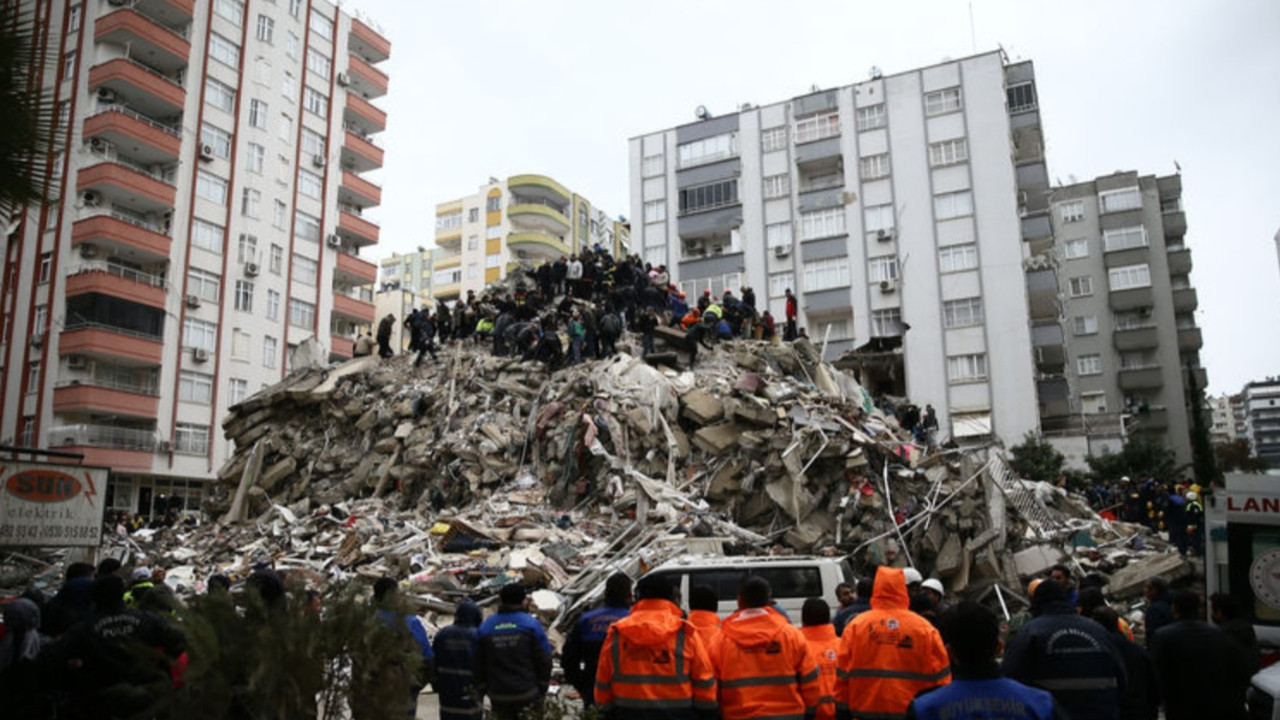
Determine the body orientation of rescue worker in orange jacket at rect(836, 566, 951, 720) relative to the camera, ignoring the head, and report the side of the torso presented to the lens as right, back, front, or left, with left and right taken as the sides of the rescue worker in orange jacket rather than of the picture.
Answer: back

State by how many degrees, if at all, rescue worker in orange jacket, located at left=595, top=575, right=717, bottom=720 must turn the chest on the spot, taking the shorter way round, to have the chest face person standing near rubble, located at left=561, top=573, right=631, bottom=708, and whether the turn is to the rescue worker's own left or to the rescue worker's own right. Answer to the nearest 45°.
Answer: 0° — they already face them

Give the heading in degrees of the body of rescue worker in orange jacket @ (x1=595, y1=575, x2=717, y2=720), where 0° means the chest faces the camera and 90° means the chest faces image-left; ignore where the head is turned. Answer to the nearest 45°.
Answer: approximately 180°

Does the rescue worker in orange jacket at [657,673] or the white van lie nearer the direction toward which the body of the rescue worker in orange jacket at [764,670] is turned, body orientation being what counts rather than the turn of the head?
the white van

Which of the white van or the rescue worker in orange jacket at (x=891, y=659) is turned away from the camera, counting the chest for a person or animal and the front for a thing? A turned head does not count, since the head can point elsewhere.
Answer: the rescue worker in orange jacket

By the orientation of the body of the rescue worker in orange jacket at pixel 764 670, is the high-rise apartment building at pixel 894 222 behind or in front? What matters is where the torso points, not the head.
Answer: in front

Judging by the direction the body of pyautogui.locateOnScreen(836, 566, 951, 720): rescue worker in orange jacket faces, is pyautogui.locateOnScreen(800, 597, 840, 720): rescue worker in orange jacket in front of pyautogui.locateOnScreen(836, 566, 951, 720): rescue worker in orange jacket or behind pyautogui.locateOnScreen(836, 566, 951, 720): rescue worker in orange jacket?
in front

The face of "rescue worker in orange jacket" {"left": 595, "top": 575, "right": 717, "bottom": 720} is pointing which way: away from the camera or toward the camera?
away from the camera

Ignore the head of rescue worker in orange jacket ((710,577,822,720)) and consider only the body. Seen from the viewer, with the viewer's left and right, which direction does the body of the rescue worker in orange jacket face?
facing away from the viewer

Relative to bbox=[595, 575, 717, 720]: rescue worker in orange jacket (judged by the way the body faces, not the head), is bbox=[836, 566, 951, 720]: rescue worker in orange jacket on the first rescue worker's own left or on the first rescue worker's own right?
on the first rescue worker's own right

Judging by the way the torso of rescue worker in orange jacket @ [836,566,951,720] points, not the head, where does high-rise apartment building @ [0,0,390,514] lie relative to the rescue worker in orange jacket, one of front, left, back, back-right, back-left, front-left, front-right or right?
front-left

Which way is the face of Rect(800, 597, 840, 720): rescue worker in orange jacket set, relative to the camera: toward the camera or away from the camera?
away from the camera

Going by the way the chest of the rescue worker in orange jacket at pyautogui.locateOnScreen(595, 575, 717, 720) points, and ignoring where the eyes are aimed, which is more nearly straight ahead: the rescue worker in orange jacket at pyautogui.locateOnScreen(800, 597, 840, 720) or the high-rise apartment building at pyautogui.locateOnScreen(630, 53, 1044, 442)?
the high-rise apartment building
